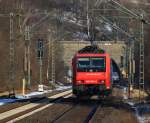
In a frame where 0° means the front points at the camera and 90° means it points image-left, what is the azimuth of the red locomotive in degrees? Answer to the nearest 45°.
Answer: approximately 0°
